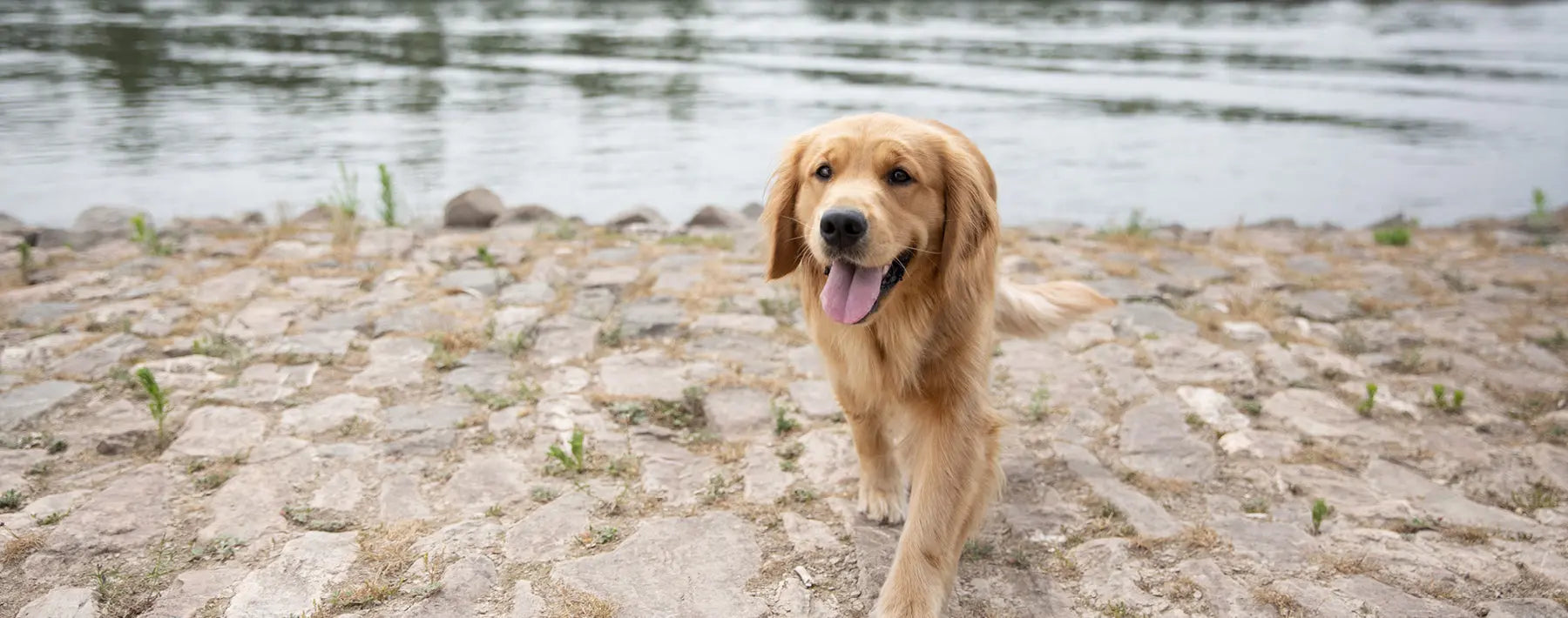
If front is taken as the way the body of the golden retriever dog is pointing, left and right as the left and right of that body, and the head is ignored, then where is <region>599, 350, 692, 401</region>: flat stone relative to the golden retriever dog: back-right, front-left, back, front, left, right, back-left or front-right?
back-right

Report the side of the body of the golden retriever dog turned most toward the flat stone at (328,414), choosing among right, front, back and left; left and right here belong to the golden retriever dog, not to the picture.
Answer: right

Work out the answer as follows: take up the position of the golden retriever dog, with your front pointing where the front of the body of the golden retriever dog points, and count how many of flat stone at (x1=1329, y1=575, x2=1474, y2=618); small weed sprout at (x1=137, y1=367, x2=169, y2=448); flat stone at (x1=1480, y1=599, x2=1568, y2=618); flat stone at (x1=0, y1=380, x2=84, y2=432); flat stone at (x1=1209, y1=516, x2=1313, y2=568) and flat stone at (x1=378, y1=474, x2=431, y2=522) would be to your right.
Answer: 3

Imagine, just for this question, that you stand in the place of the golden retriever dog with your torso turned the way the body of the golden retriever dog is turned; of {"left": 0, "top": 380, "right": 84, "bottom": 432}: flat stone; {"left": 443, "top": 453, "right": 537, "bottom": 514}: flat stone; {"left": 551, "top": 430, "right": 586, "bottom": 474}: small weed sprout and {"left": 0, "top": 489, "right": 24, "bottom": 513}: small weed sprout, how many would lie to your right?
4

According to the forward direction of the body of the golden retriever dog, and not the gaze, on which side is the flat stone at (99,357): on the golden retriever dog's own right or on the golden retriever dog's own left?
on the golden retriever dog's own right

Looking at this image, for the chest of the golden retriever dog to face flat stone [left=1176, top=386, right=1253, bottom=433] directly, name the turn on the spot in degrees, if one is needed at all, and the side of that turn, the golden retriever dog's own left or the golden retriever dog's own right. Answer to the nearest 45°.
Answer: approximately 135° to the golden retriever dog's own left

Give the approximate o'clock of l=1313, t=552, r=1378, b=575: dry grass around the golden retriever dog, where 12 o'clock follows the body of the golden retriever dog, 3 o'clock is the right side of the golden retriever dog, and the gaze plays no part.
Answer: The dry grass is roughly at 9 o'clock from the golden retriever dog.

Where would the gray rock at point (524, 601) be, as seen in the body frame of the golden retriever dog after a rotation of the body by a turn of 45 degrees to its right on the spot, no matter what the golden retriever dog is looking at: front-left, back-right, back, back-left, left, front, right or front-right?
front

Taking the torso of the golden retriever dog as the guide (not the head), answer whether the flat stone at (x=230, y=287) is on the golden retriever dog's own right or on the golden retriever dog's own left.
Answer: on the golden retriever dog's own right

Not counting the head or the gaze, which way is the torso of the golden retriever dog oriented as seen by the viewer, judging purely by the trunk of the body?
toward the camera

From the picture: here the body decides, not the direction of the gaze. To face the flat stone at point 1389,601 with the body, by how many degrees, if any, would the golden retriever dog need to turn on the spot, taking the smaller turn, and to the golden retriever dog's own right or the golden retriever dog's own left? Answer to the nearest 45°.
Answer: approximately 90° to the golden retriever dog's own left

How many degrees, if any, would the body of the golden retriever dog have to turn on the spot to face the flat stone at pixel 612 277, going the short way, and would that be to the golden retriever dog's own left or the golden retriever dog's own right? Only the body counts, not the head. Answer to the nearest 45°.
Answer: approximately 135° to the golden retriever dog's own right

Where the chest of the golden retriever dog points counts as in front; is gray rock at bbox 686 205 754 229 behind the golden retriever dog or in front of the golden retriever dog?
behind

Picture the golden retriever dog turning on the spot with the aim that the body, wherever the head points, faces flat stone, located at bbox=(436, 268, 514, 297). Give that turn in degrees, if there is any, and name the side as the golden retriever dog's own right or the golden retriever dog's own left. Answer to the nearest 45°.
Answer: approximately 135° to the golden retriever dog's own right

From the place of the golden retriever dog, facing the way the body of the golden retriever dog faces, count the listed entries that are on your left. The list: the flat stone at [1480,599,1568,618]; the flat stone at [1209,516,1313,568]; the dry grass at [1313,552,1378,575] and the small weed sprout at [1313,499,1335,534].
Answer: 4

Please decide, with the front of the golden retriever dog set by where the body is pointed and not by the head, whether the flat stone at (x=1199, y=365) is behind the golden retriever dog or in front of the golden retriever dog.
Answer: behind

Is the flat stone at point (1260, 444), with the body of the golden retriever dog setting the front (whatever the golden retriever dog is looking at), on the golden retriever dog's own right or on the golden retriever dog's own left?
on the golden retriever dog's own left
